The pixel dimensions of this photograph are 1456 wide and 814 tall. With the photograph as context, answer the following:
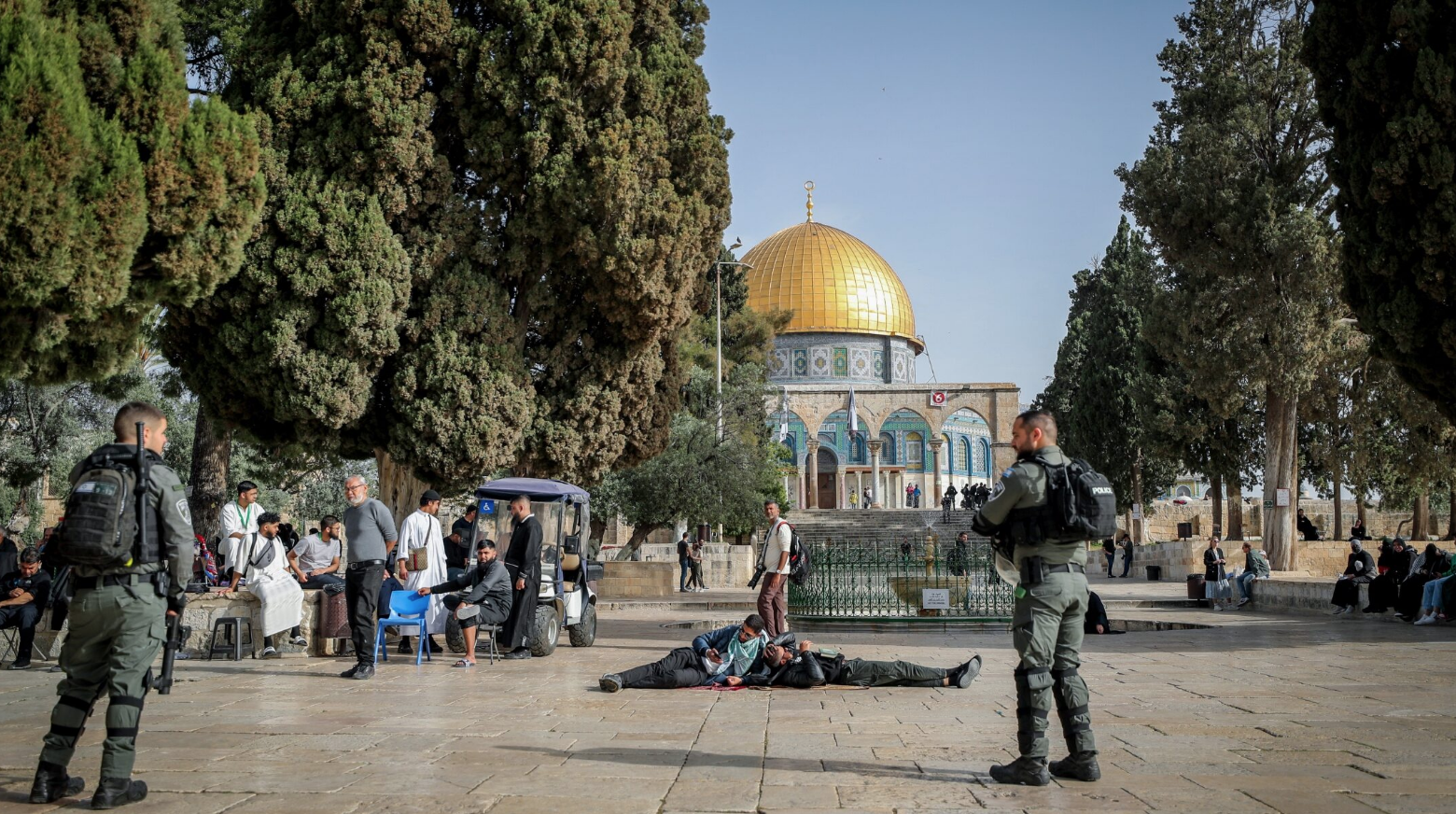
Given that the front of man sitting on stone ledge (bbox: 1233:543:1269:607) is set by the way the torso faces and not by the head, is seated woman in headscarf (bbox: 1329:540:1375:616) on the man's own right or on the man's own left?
on the man's own left

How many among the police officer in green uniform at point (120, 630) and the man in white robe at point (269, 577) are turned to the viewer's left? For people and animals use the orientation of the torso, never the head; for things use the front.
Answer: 0

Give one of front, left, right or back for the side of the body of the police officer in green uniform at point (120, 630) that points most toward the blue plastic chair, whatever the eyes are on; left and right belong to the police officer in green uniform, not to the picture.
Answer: front

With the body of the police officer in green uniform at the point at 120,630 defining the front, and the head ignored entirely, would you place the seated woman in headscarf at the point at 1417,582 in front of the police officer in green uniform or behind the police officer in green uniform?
in front

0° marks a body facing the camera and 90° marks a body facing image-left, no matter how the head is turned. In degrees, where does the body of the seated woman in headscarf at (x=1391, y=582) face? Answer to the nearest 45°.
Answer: approximately 45°

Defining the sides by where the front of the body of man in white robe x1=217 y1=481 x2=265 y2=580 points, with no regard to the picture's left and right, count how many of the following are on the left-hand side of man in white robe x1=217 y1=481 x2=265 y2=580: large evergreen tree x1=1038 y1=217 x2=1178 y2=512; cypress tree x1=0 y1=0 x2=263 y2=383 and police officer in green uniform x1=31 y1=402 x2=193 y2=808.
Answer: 1

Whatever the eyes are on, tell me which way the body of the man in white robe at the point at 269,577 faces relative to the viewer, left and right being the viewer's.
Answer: facing the viewer and to the right of the viewer

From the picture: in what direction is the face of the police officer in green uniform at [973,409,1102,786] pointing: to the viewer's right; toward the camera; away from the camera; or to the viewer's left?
to the viewer's left

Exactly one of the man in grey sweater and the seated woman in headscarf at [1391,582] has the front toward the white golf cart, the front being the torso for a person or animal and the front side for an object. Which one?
the seated woman in headscarf

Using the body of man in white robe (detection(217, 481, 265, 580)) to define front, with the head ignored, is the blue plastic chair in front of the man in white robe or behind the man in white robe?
in front

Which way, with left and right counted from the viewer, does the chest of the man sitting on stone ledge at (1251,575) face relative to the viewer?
facing to the left of the viewer

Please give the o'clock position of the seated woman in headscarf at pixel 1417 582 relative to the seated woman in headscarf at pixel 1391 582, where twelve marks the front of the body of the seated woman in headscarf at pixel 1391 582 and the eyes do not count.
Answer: the seated woman in headscarf at pixel 1417 582 is roughly at 10 o'clock from the seated woman in headscarf at pixel 1391 582.

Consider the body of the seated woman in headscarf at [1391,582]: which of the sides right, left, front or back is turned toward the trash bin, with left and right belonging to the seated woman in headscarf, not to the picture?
right

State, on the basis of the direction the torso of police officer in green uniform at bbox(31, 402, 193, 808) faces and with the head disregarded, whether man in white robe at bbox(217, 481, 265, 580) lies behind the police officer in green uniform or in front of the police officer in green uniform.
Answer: in front
